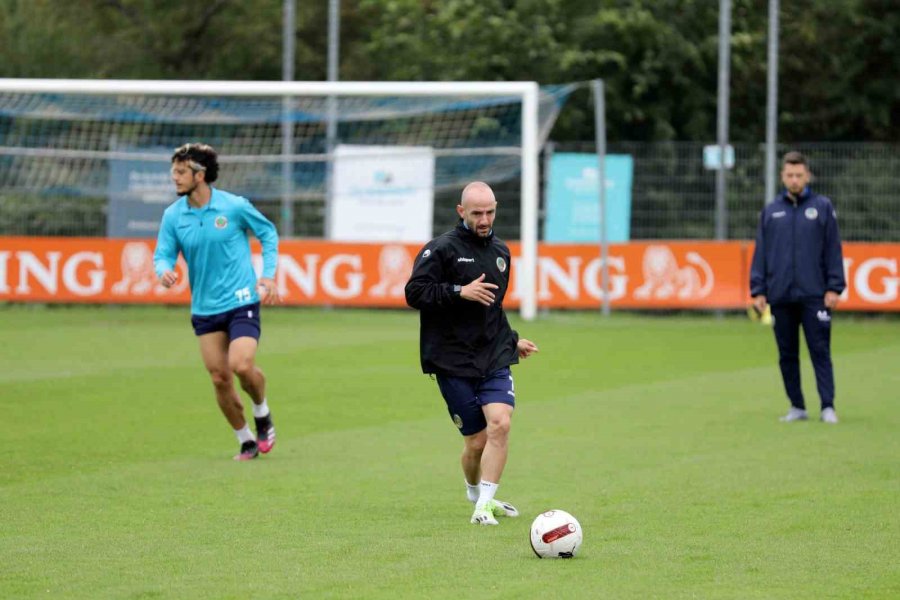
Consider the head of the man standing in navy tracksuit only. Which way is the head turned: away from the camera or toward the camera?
toward the camera

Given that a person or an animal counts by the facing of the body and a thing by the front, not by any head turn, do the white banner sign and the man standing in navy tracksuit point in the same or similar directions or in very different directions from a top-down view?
same or similar directions

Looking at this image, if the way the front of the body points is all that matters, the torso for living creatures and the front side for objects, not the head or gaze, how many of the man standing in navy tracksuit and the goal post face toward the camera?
2

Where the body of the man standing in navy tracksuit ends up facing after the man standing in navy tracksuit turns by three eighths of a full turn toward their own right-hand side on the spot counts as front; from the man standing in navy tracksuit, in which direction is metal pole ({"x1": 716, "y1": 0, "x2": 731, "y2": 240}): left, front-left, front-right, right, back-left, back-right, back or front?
front-right

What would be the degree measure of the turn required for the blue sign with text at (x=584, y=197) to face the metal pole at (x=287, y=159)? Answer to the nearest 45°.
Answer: approximately 90° to its right

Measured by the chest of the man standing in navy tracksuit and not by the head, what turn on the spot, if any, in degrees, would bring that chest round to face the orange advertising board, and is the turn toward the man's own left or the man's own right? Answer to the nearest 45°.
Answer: approximately 135° to the man's own right

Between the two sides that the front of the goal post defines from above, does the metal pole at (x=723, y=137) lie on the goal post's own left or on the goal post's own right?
on the goal post's own left

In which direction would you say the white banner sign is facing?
toward the camera

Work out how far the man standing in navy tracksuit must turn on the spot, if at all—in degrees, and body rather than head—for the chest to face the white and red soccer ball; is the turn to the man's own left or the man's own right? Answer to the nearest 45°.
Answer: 0° — they already face it

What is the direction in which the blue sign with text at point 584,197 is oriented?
toward the camera

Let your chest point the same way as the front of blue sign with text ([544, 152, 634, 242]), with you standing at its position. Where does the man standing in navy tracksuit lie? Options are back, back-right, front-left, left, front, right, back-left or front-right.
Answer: front

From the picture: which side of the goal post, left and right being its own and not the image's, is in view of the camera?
front

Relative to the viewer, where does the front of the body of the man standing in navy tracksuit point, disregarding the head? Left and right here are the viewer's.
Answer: facing the viewer

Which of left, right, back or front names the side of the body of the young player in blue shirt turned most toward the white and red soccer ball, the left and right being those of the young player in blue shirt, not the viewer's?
left

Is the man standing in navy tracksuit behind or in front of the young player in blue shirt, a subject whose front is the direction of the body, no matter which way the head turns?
behind

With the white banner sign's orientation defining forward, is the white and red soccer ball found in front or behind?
in front
